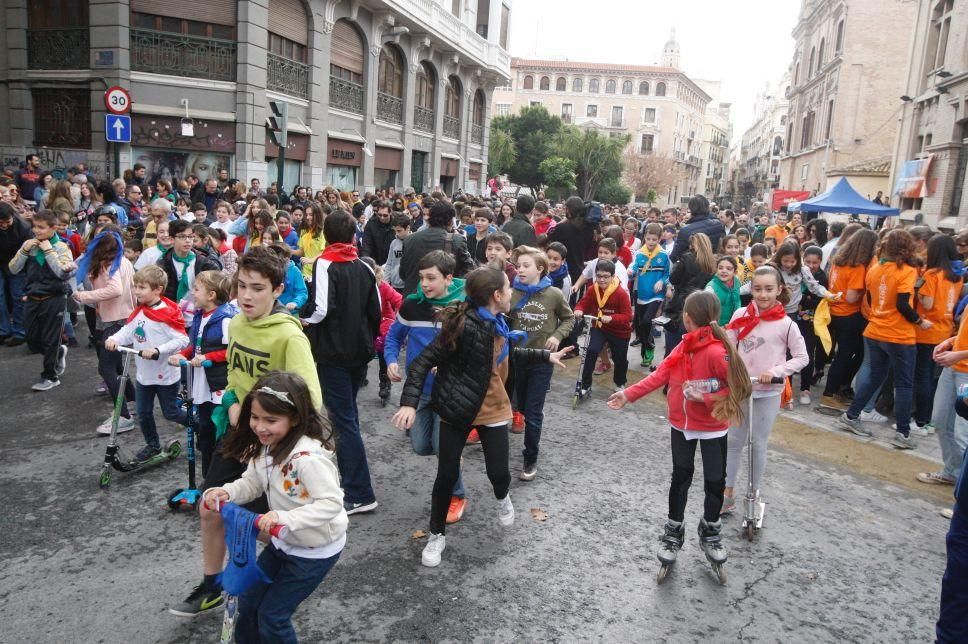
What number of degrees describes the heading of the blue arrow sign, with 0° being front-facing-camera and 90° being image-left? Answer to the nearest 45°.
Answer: approximately 0°

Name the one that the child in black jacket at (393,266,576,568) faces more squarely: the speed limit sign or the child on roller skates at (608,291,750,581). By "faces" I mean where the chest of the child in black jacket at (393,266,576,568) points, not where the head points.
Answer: the child on roller skates

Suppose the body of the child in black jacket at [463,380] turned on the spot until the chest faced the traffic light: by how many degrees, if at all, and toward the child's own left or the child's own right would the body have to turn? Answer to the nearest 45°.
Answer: approximately 180°

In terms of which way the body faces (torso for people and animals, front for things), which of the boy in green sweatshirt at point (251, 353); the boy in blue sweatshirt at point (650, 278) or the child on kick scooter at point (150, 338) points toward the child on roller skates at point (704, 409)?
the boy in blue sweatshirt

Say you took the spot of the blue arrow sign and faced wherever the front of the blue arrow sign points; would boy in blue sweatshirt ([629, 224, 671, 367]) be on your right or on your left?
on your left

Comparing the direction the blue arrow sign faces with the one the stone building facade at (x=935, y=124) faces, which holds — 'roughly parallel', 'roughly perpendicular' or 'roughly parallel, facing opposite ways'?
roughly perpendicular

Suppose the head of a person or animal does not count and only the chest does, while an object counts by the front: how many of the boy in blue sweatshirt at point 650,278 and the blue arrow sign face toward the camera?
2

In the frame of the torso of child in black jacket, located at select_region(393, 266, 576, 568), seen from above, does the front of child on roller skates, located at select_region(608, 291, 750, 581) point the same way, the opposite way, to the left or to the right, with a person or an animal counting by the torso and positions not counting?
to the right

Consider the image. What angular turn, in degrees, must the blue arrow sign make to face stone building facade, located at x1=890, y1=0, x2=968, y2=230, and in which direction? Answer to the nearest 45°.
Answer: approximately 90° to its left

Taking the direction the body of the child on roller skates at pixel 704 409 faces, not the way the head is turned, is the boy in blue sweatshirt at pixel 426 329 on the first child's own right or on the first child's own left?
on the first child's own right
